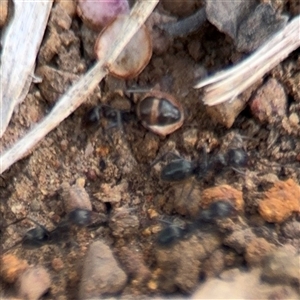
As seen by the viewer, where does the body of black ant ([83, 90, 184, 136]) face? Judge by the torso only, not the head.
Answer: to the viewer's left

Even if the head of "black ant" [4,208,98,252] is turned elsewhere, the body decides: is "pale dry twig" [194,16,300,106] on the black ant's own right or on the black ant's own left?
on the black ant's own left
